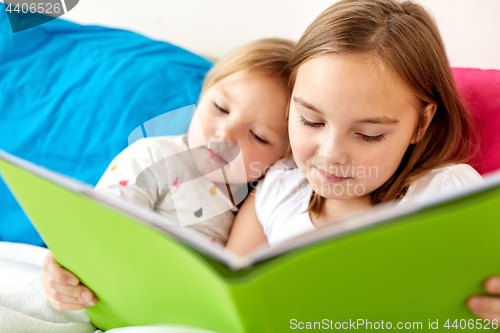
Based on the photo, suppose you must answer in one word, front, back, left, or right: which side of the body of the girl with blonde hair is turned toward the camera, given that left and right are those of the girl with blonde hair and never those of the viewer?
front

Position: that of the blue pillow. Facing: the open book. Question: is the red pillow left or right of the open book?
left
